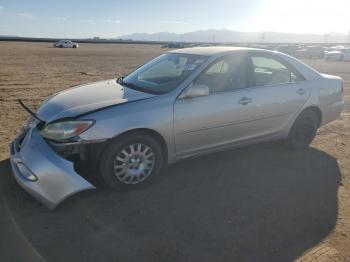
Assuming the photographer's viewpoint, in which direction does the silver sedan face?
facing the viewer and to the left of the viewer

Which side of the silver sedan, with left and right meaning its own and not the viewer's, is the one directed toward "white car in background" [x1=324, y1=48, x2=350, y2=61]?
back
